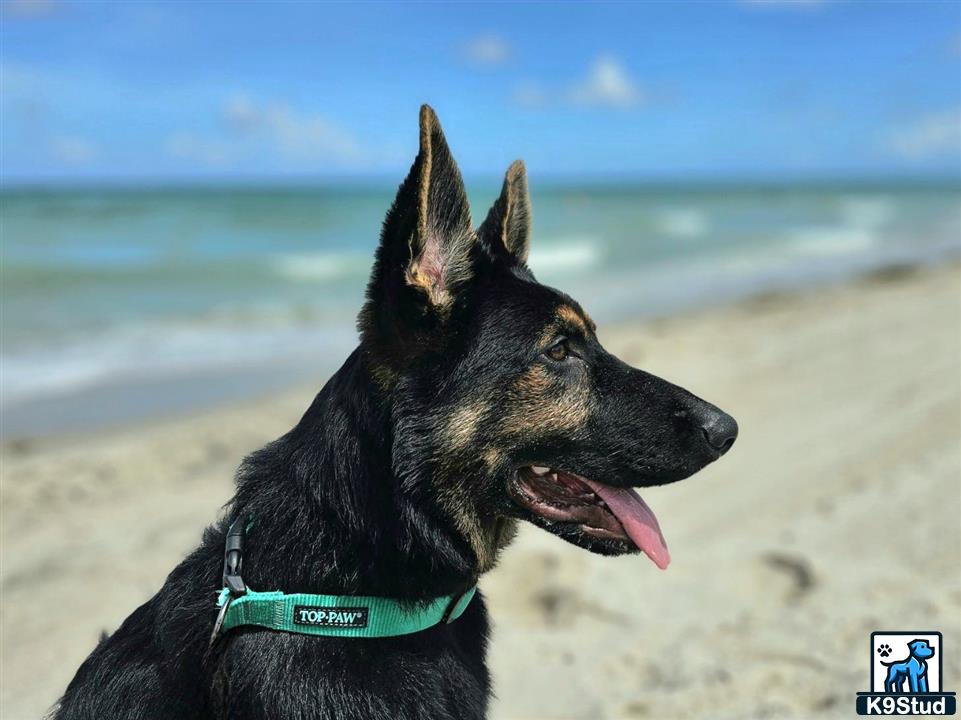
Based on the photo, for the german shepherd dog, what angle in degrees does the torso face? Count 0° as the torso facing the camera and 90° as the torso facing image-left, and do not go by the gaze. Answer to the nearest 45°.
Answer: approximately 270°
